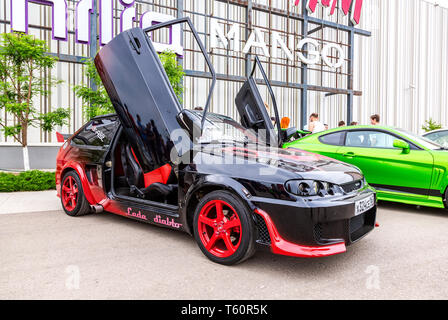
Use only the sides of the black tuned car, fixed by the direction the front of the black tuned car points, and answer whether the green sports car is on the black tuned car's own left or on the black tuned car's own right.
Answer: on the black tuned car's own left

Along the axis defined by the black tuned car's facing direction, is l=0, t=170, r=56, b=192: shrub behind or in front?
behind

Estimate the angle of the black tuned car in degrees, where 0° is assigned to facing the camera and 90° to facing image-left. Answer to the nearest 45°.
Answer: approximately 315°

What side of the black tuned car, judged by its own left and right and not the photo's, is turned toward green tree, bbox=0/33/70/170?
back

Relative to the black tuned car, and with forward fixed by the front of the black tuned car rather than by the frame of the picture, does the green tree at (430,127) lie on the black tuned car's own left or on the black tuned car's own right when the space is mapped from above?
on the black tuned car's own left
